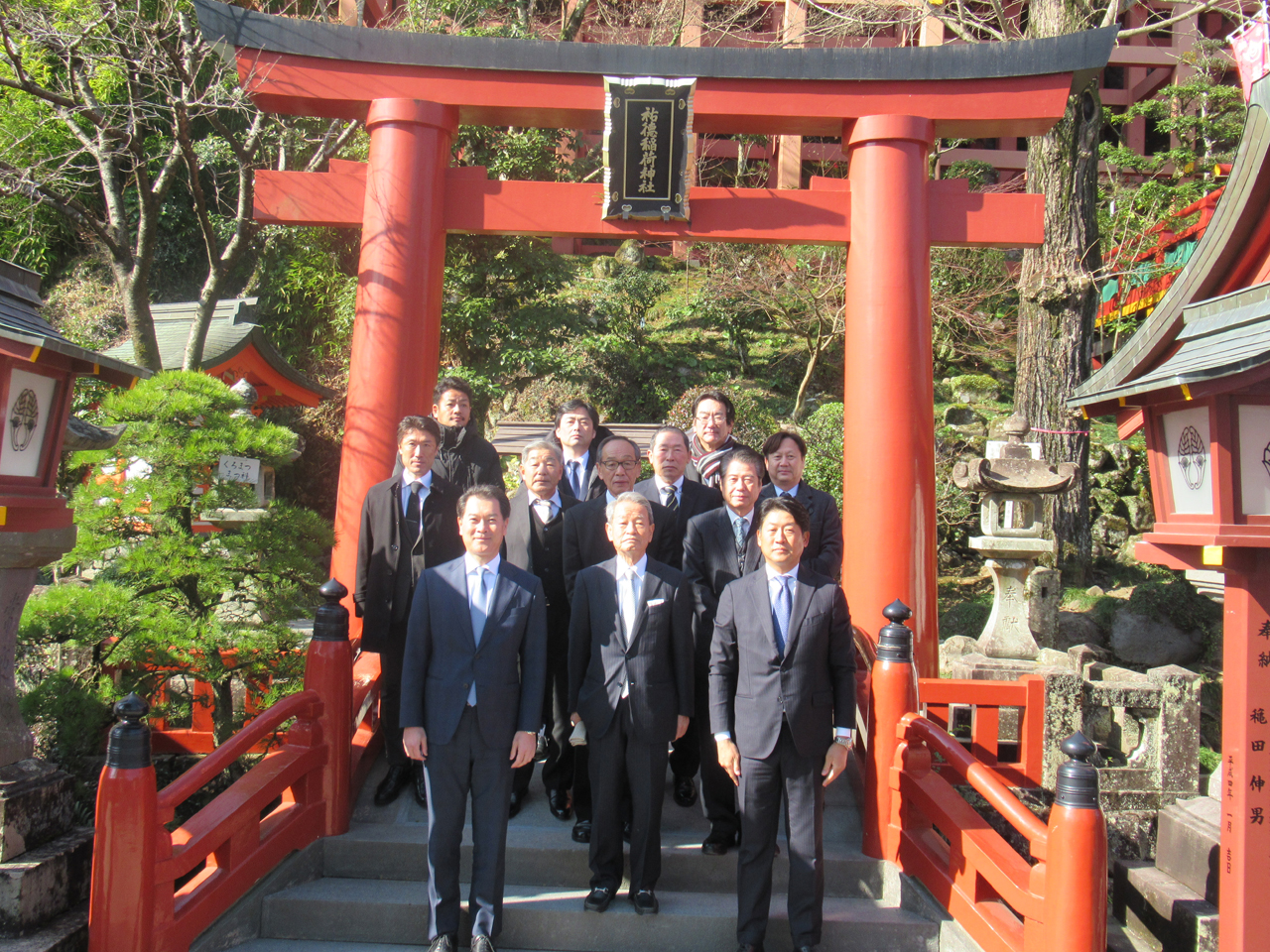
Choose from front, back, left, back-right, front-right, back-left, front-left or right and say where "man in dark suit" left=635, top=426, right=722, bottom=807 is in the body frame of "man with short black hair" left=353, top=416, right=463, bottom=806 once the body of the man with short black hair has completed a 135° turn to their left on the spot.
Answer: front-right

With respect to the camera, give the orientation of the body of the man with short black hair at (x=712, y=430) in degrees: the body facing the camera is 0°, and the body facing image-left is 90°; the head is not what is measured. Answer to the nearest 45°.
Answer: approximately 0°

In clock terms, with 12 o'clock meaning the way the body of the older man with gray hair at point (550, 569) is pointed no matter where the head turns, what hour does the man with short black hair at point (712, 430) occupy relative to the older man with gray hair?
The man with short black hair is roughly at 8 o'clock from the older man with gray hair.

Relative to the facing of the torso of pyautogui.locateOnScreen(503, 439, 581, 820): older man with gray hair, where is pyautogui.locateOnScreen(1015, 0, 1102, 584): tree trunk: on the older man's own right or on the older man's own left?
on the older man's own left

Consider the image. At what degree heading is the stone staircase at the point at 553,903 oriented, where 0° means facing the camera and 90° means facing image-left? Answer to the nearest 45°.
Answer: approximately 0°

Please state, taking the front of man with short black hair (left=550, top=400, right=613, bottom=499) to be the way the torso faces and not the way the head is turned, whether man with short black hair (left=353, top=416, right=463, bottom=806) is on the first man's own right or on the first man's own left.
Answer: on the first man's own right
